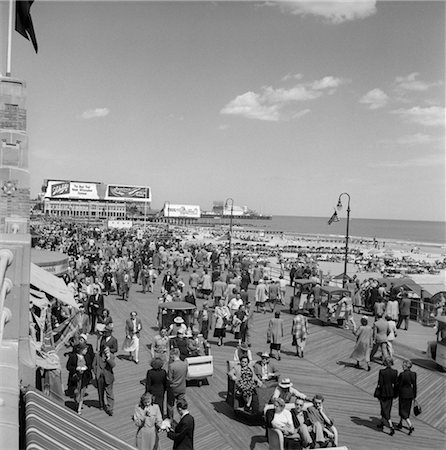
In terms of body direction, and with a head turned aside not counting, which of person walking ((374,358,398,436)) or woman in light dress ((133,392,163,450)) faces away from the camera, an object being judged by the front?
the person walking

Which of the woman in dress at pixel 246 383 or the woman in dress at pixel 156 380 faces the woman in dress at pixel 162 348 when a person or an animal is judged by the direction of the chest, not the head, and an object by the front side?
the woman in dress at pixel 156 380

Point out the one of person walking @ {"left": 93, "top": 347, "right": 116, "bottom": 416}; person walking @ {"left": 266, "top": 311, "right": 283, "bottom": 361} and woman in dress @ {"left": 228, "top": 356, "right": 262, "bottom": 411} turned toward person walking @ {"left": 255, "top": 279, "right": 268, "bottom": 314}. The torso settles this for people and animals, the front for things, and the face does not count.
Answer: person walking @ {"left": 266, "top": 311, "right": 283, "bottom": 361}

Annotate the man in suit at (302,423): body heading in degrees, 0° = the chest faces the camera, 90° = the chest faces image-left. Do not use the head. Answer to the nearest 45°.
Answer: approximately 0°

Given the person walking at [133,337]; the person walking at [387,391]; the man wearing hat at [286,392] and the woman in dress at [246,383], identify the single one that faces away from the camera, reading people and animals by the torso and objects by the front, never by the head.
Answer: the person walking at [387,391]

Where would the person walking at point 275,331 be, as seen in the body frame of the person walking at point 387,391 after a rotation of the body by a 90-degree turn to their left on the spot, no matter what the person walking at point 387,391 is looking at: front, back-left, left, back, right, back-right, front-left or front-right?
front-right

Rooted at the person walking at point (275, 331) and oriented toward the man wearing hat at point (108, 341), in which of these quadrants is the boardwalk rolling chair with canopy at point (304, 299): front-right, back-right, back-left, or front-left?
back-right

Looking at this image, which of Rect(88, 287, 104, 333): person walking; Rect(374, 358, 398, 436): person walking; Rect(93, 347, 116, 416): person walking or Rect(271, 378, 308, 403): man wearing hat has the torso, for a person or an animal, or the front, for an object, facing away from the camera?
Rect(374, 358, 398, 436): person walking

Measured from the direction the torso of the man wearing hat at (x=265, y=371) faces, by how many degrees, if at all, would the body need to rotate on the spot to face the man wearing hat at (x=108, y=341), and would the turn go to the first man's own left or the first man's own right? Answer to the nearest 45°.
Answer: approximately 90° to the first man's own right

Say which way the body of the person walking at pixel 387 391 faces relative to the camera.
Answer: away from the camera
